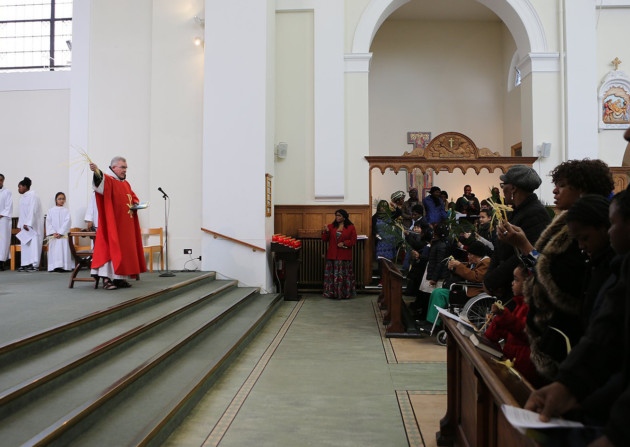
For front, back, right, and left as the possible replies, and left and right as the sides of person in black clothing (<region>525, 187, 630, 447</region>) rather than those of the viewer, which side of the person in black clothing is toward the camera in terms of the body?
left

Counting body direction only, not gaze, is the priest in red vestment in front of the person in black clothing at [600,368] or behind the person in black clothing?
in front

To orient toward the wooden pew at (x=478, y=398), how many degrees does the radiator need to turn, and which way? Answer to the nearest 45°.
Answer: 0° — it already faces it

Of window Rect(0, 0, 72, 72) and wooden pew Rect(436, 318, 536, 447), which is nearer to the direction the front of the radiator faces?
the wooden pew

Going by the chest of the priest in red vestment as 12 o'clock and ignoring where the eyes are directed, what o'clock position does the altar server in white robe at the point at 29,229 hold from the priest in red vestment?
The altar server in white robe is roughly at 7 o'clock from the priest in red vestment.

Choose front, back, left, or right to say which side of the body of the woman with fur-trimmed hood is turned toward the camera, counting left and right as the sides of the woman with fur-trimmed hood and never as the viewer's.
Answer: left

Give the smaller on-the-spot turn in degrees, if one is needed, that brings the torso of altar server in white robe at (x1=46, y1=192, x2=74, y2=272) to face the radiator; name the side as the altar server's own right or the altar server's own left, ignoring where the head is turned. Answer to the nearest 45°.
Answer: approximately 90° to the altar server's own left

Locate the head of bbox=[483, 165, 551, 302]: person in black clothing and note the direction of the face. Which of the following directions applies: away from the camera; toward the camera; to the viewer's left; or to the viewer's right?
to the viewer's left

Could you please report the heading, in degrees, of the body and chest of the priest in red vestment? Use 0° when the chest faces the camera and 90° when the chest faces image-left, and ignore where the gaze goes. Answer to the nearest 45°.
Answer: approximately 315°

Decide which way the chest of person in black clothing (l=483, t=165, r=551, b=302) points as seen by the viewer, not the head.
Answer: to the viewer's left

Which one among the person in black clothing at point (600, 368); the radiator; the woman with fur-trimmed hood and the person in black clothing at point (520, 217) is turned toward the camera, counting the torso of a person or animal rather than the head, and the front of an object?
the radiator

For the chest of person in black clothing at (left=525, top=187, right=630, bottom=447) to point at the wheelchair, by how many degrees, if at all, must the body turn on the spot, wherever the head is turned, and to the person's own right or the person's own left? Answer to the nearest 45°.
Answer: approximately 90° to the person's own right

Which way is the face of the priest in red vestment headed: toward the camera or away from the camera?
toward the camera

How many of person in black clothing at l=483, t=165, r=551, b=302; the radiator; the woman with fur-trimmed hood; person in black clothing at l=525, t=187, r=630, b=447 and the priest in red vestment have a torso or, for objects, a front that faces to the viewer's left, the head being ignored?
3

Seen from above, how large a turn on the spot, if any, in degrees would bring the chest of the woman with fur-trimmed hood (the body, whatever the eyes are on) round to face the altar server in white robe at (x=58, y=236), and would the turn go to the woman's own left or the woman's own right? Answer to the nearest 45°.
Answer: approximately 45° to the woman's own right

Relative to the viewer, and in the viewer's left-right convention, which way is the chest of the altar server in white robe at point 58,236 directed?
facing the viewer

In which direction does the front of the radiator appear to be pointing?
toward the camera

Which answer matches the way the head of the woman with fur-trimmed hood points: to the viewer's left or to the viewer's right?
to the viewer's left

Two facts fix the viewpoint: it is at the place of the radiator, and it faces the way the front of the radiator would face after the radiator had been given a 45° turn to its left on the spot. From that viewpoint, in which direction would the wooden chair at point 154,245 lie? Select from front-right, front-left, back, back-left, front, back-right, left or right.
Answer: back-right
